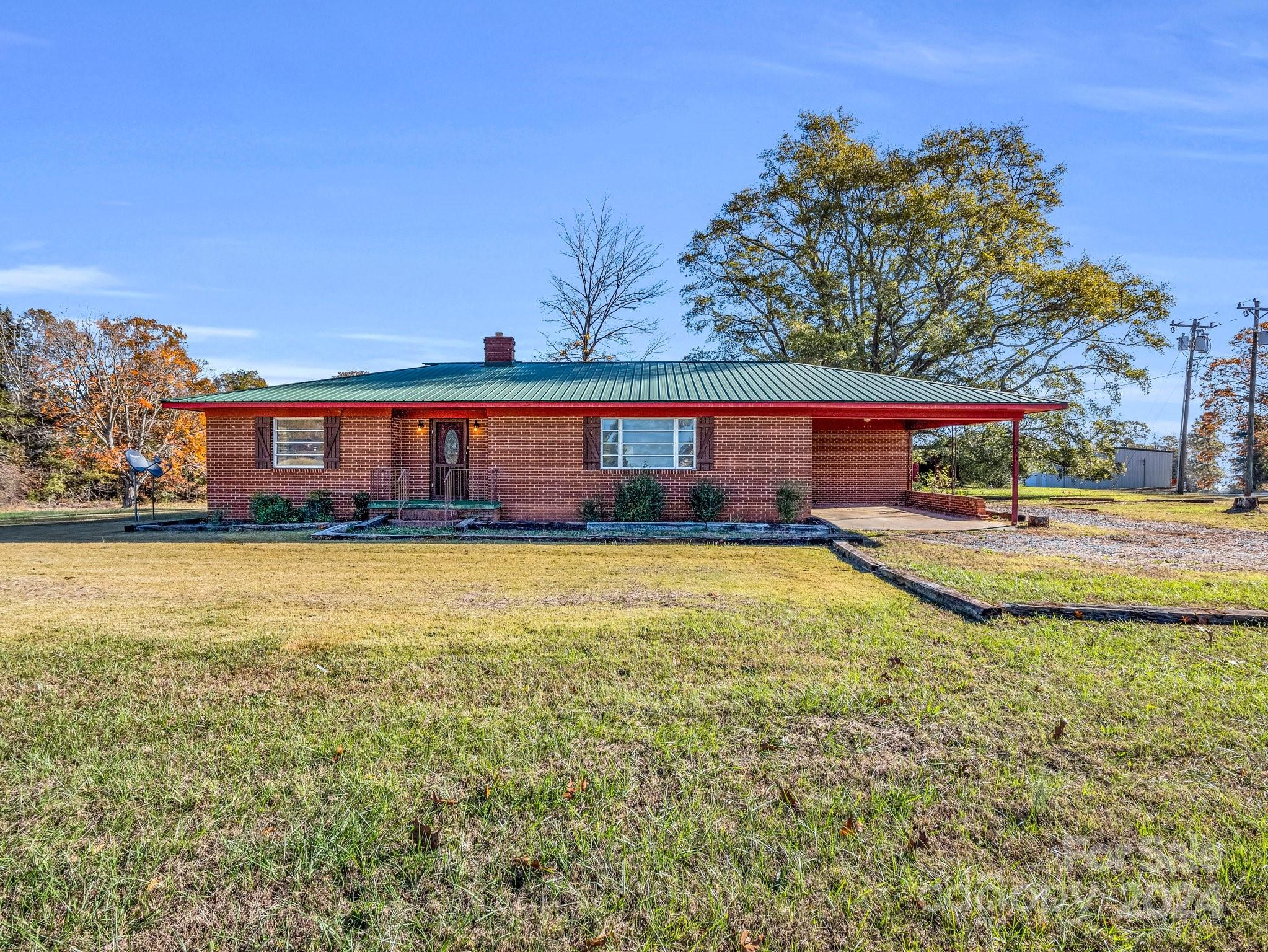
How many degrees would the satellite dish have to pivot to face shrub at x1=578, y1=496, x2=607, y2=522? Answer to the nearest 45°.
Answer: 0° — it already faces it

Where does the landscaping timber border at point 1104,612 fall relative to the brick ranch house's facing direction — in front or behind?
in front

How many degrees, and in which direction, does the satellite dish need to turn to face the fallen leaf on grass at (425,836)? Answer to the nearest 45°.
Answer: approximately 45° to its right

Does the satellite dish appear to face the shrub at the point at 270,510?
yes

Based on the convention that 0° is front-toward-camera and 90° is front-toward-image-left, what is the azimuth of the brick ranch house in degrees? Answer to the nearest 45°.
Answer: approximately 0°

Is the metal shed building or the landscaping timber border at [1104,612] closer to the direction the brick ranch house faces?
the landscaping timber border

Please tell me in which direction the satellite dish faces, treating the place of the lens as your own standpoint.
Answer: facing the viewer and to the right of the viewer
